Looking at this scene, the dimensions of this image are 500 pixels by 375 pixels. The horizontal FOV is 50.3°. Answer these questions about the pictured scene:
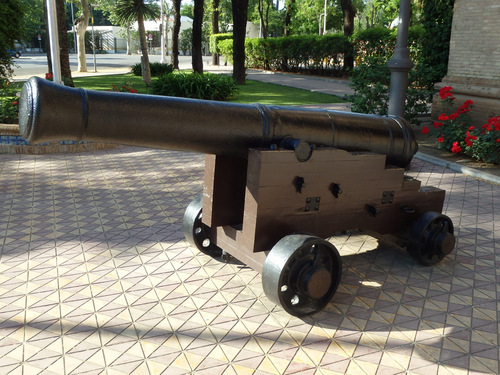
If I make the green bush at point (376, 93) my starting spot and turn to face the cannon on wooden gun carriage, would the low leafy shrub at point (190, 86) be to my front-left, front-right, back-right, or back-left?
back-right

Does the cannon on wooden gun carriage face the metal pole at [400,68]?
no

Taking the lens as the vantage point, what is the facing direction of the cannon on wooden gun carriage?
facing the viewer and to the left of the viewer

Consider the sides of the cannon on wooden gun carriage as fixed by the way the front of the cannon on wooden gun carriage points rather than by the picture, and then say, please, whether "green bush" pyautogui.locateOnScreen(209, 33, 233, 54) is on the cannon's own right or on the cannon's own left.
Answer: on the cannon's own right

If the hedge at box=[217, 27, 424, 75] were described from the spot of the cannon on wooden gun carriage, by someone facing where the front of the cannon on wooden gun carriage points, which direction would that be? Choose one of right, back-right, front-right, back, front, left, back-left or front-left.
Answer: back-right

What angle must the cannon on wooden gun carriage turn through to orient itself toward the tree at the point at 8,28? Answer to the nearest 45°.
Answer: approximately 90° to its right

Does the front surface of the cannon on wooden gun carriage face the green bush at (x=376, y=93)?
no

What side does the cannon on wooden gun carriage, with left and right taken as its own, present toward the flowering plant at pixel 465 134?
back

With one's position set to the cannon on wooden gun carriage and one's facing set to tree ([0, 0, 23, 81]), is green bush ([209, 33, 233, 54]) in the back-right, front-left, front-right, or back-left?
front-right

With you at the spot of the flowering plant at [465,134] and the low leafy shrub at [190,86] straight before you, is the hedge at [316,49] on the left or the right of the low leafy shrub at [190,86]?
right

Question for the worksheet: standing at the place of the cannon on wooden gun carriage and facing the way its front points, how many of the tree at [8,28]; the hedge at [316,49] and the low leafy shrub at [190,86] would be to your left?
0

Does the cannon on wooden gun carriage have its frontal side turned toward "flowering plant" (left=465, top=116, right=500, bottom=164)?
no
